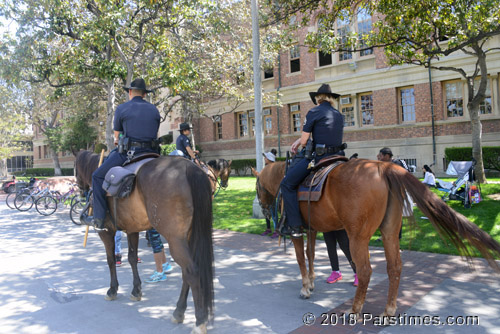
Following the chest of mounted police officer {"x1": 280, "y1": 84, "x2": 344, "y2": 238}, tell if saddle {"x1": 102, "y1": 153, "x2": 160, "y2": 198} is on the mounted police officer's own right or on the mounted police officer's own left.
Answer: on the mounted police officer's own left

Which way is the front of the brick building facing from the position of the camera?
facing the viewer and to the left of the viewer

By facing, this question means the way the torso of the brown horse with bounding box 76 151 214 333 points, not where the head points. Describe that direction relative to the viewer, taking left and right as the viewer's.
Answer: facing away from the viewer and to the left of the viewer

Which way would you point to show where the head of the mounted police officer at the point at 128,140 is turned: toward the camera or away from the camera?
away from the camera

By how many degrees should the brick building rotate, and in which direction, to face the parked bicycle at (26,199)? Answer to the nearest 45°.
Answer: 0° — it already faces it

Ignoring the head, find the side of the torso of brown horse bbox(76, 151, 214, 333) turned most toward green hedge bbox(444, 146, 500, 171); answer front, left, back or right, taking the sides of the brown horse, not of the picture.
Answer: right

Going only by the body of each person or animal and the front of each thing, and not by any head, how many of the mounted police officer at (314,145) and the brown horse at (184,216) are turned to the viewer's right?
0

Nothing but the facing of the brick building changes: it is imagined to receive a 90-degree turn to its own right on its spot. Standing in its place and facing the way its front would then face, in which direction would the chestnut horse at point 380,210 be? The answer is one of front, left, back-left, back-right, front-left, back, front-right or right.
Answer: back-left
